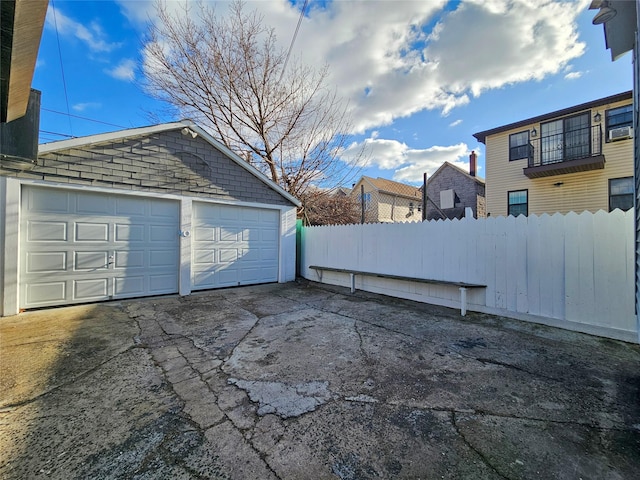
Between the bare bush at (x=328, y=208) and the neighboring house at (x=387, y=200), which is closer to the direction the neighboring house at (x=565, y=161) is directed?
the bare bush

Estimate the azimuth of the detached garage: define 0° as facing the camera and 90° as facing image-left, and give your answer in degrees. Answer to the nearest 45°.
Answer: approximately 315°

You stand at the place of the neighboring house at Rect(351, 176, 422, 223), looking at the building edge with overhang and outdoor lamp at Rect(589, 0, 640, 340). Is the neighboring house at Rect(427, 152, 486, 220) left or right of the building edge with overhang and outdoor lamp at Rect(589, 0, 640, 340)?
left

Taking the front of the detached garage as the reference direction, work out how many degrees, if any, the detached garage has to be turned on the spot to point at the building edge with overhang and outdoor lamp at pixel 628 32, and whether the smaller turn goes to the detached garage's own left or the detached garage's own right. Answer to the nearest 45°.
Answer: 0° — it already faces it

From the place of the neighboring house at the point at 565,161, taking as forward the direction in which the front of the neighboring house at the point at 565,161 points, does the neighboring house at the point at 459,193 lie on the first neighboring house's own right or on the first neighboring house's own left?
on the first neighboring house's own right

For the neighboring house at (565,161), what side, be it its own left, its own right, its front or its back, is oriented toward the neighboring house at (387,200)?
right

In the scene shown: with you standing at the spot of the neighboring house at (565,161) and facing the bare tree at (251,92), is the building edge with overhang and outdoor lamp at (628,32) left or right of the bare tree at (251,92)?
left
